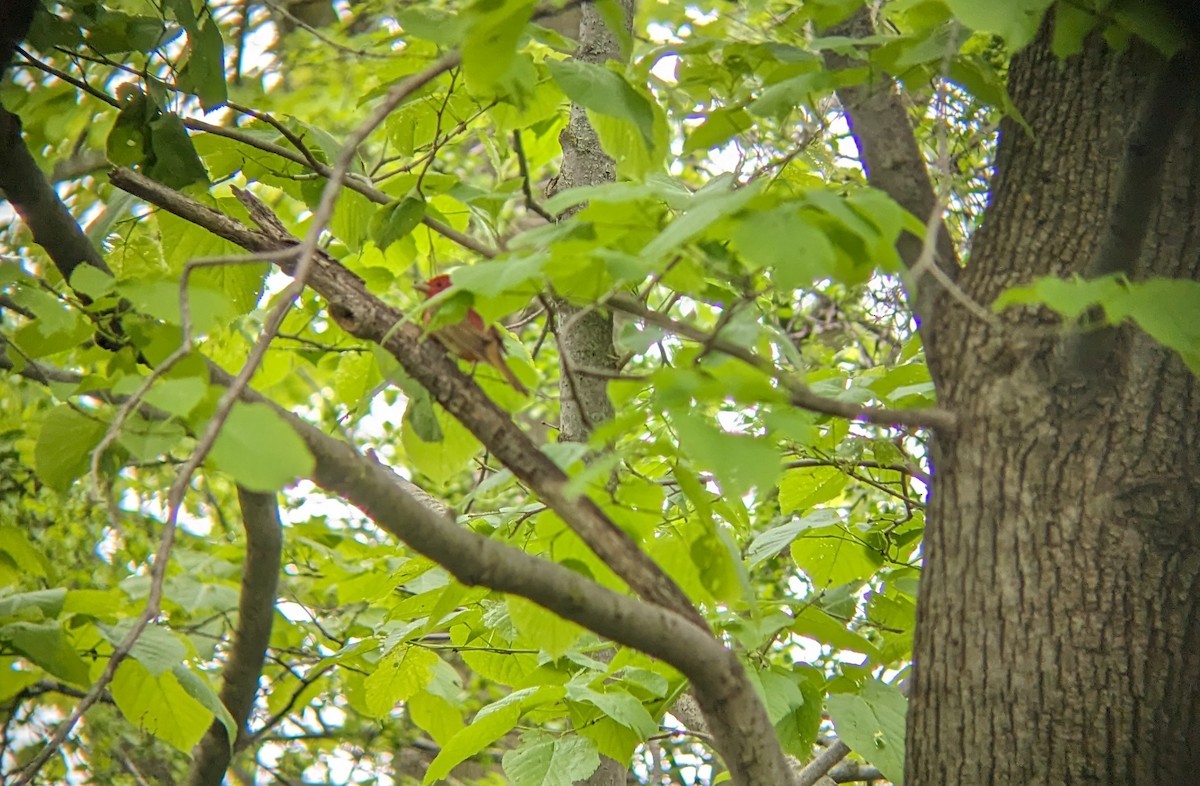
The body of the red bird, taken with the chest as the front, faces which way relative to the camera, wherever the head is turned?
to the viewer's left
